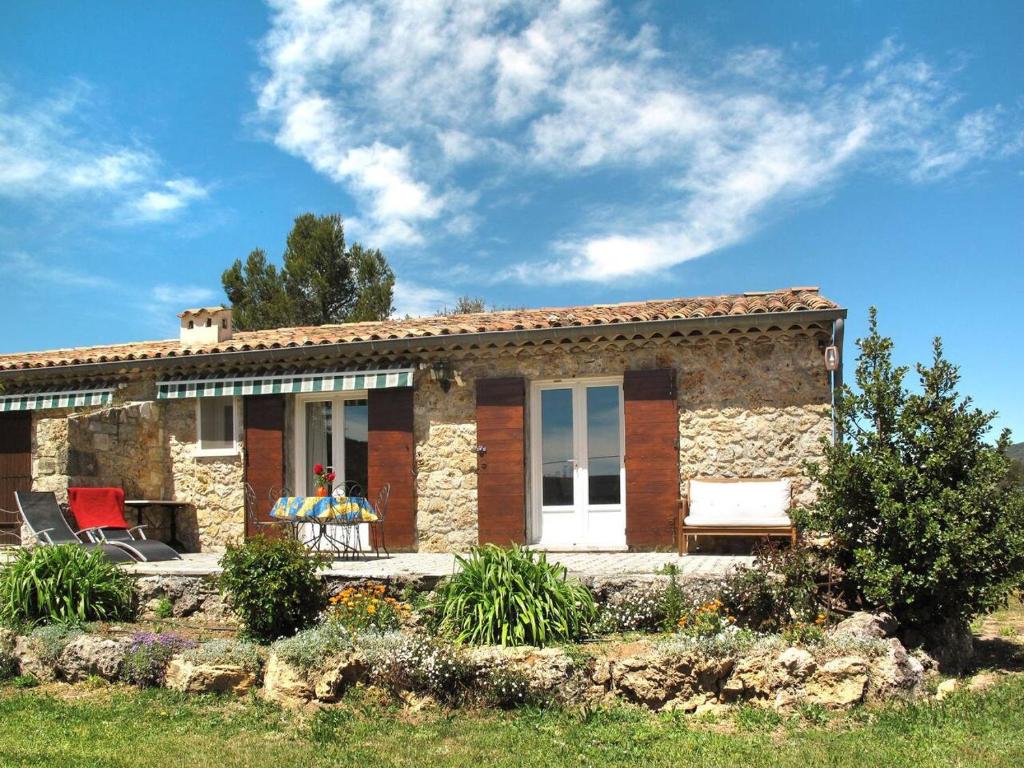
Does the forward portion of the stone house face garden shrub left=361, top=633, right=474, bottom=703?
yes

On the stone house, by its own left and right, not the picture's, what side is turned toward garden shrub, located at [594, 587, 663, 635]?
front

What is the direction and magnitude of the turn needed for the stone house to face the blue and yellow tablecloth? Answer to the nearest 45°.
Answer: approximately 45° to its right

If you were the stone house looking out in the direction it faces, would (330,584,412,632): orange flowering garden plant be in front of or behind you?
in front

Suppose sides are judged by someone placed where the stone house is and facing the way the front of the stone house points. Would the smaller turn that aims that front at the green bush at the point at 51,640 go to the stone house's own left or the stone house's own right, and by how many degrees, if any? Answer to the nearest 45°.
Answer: approximately 45° to the stone house's own right

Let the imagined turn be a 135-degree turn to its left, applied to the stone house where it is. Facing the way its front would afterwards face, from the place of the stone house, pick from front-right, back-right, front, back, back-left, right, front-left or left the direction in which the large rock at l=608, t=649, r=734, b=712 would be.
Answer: back-right

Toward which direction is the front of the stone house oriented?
toward the camera

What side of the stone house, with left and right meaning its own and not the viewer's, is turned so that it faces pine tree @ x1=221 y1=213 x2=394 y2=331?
back

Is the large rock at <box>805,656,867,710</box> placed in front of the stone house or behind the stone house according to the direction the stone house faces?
in front

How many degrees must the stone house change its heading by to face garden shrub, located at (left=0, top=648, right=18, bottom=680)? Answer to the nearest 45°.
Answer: approximately 45° to its right

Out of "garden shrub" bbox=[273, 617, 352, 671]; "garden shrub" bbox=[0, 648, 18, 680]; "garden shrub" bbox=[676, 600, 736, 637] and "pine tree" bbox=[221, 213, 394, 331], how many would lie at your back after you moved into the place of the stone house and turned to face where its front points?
1

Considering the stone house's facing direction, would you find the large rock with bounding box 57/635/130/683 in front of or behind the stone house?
in front

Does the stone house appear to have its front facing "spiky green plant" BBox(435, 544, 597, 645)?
yes

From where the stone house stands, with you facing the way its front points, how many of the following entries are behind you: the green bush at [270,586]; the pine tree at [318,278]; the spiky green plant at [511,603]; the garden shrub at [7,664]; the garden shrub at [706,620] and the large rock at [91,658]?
1

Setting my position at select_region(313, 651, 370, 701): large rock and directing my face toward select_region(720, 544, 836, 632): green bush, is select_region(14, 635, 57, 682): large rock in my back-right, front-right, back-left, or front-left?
back-left
